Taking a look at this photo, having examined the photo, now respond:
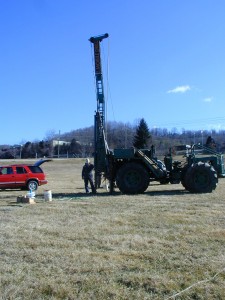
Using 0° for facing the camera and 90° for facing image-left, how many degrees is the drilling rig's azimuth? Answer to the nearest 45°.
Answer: approximately 270°

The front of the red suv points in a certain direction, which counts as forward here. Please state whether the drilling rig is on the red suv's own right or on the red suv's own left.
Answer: on the red suv's own left

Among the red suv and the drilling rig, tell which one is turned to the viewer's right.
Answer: the drilling rig

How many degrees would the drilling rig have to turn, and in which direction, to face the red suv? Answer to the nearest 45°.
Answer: approximately 135° to its left

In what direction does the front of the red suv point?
to the viewer's left

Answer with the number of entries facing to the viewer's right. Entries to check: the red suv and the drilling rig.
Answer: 1

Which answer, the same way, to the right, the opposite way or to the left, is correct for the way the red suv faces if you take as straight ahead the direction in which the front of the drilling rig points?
the opposite way
